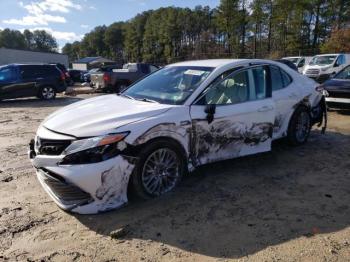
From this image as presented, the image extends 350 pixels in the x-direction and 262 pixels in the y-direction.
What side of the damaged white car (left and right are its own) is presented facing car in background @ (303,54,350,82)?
back

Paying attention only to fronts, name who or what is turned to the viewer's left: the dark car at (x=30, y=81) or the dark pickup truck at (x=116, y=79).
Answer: the dark car at (x=30, y=81)

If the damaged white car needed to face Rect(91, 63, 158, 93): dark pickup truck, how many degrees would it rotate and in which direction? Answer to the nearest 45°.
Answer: approximately 135° to its right

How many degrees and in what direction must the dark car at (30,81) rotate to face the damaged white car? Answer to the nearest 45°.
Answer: approximately 90° to its left

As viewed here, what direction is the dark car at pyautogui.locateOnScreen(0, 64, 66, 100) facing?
to the viewer's left

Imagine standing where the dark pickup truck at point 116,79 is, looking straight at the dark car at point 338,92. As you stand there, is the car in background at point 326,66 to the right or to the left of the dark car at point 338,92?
left

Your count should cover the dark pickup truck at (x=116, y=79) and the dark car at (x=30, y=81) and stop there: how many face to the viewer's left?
1

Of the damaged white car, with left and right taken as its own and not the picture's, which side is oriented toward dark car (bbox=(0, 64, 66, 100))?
right

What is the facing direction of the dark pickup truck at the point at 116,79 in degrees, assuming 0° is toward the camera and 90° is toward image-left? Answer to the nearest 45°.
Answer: approximately 225°
